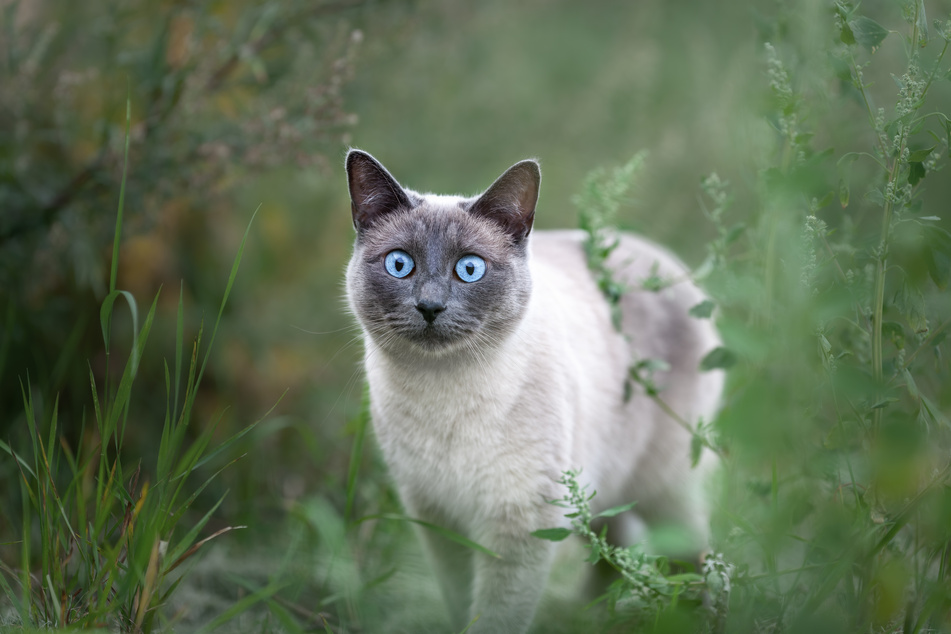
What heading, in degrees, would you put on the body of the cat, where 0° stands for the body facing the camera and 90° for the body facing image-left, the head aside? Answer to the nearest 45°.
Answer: approximately 45°
